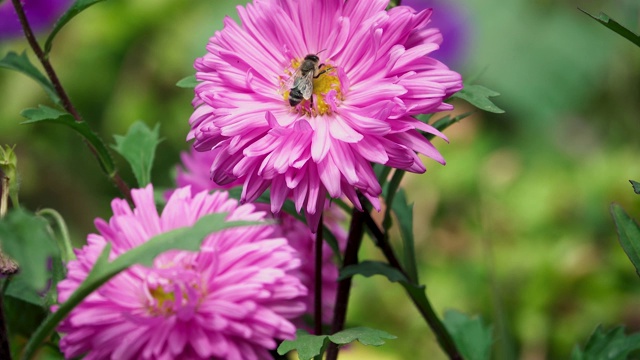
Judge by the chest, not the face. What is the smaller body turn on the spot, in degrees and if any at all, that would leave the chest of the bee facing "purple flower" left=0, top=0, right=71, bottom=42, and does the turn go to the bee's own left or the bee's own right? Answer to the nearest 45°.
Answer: approximately 90° to the bee's own left

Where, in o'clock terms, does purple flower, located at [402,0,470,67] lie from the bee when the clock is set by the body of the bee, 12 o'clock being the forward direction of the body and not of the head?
The purple flower is roughly at 11 o'clock from the bee.

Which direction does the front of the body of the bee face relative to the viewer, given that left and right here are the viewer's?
facing away from the viewer and to the right of the viewer
